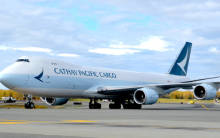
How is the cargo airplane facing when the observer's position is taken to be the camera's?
facing the viewer and to the left of the viewer
